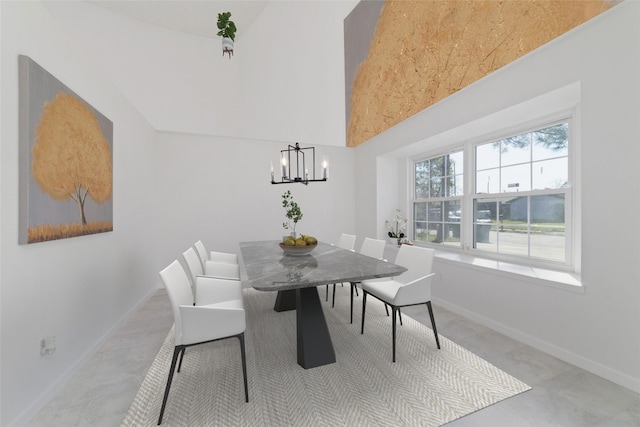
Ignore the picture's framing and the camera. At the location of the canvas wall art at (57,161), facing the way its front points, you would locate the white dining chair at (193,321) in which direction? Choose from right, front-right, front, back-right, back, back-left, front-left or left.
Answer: front

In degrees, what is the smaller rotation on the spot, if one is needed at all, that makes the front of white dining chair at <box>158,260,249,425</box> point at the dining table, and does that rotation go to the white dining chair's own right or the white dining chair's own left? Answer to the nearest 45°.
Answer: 0° — it already faces it

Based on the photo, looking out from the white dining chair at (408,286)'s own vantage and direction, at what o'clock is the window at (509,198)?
The window is roughly at 6 o'clock from the white dining chair.

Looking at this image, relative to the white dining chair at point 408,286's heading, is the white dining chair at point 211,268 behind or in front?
in front

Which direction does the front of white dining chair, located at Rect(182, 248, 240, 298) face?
to the viewer's right

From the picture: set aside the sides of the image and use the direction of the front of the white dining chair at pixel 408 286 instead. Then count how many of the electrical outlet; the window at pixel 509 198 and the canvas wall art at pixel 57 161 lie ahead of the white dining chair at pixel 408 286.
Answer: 2

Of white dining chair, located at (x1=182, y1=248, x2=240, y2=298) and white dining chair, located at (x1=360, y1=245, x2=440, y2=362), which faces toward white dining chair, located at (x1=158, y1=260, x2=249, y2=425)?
white dining chair, located at (x1=360, y1=245, x2=440, y2=362)

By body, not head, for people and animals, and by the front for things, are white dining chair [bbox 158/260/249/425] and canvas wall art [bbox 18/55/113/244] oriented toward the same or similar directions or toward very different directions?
same or similar directions

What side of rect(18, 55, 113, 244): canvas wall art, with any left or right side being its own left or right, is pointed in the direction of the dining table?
front

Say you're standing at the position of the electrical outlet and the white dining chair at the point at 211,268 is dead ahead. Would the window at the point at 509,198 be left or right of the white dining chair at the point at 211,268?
right

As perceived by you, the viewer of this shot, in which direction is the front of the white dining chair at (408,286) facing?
facing the viewer and to the left of the viewer

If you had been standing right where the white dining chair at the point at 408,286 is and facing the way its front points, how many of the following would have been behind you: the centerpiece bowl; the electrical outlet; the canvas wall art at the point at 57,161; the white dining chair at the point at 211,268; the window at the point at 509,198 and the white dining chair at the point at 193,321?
1

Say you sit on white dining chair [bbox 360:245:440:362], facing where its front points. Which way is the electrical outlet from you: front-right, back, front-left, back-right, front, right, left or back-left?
front

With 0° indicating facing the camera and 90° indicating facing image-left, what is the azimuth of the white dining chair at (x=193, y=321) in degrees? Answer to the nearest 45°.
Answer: approximately 270°

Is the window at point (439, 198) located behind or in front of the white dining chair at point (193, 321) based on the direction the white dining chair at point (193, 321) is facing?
in front

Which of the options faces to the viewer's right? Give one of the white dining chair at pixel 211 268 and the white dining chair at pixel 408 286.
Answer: the white dining chair at pixel 211 268

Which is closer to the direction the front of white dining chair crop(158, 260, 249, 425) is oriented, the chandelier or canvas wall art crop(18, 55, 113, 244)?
the chandelier

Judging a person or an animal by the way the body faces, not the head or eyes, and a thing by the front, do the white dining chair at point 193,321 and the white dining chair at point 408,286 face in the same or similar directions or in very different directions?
very different directions

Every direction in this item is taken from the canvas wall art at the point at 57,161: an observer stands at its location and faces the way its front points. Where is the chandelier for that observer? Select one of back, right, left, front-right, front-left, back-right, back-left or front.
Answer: front-left
